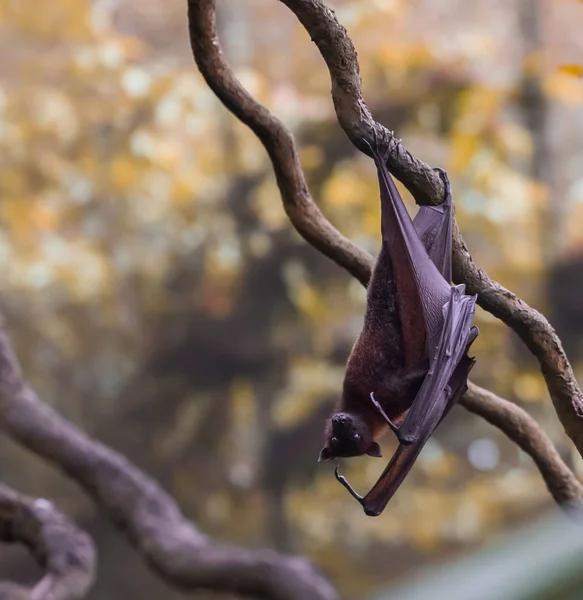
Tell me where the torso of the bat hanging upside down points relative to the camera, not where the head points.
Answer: toward the camera
